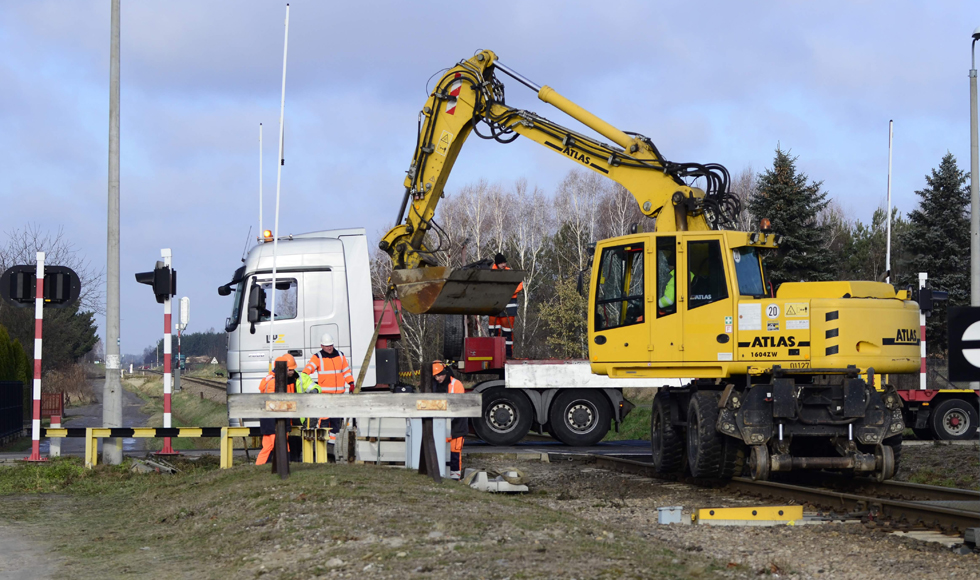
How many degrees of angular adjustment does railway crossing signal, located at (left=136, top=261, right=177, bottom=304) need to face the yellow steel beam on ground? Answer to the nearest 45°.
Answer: approximately 135° to its left

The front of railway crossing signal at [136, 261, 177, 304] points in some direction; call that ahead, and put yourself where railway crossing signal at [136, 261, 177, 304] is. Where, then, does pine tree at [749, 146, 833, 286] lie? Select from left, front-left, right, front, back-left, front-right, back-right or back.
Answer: back-right

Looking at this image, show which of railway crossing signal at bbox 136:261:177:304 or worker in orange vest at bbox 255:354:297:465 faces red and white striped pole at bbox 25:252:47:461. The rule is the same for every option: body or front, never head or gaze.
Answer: the railway crossing signal

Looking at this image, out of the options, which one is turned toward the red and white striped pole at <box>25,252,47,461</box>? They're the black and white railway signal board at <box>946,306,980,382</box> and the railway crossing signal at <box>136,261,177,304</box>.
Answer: the railway crossing signal at <box>136,261,177,304</box>

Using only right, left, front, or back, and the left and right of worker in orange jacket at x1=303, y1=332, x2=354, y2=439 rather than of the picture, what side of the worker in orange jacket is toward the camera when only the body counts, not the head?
front

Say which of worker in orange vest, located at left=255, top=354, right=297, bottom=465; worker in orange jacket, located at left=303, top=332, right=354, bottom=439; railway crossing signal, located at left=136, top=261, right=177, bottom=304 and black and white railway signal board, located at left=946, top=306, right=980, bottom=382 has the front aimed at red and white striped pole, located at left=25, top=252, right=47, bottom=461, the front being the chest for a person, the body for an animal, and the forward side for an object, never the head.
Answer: railway crossing signal, located at left=136, top=261, right=177, bottom=304

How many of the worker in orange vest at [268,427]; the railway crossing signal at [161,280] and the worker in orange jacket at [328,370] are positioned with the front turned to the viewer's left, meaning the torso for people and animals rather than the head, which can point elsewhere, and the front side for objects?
1

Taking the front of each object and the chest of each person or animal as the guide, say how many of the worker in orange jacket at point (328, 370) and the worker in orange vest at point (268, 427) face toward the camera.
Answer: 1

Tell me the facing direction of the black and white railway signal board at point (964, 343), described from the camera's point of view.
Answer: facing the viewer

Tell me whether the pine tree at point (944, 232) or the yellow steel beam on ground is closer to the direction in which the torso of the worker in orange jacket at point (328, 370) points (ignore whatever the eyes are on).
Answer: the yellow steel beam on ground

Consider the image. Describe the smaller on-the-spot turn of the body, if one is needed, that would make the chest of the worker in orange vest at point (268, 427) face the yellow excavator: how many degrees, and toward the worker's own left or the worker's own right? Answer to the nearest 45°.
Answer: approximately 45° to the worker's own right

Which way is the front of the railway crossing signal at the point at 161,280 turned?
to the viewer's left

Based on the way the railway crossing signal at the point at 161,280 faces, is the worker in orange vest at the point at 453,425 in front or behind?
behind
